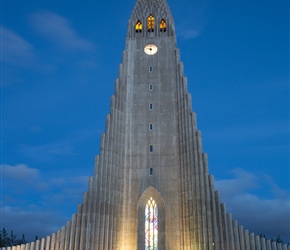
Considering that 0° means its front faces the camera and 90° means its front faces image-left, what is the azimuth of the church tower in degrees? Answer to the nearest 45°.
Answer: approximately 0°
